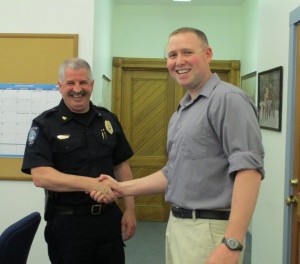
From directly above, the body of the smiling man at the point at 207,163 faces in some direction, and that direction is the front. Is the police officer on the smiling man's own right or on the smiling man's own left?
on the smiling man's own right

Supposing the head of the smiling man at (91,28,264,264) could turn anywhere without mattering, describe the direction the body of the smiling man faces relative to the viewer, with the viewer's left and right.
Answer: facing the viewer and to the left of the viewer

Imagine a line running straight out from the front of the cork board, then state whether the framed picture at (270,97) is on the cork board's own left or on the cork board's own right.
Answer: on the cork board's own left

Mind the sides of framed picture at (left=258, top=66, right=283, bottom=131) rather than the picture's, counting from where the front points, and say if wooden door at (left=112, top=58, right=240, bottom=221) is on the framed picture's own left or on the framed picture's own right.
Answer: on the framed picture's own right

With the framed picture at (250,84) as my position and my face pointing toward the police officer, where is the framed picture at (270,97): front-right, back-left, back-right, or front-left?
front-left

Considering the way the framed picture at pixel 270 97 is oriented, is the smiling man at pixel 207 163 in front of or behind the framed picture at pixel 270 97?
in front

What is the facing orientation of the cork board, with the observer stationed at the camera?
facing the viewer

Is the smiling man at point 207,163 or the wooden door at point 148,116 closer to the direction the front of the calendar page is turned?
the smiling man

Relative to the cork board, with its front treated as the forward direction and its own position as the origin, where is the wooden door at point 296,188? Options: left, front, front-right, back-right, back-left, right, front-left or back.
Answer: front-left

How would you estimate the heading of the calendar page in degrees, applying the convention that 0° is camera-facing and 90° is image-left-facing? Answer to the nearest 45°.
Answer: approximately 0°

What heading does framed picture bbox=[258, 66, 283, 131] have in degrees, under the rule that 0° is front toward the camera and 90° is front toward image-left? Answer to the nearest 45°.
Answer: approximately 45°

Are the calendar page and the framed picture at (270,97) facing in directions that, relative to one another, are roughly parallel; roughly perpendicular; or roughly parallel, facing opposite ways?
roughly perpendicular

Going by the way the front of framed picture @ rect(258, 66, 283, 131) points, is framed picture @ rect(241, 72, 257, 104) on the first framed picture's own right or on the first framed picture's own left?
on the first framed picture's own right

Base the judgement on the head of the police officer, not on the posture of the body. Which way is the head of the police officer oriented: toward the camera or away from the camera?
toward the camera

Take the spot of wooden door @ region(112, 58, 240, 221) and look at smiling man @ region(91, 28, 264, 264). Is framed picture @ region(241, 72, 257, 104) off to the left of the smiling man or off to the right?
left

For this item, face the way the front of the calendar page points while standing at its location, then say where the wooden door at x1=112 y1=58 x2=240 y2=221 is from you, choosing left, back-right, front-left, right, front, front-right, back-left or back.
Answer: back-left
